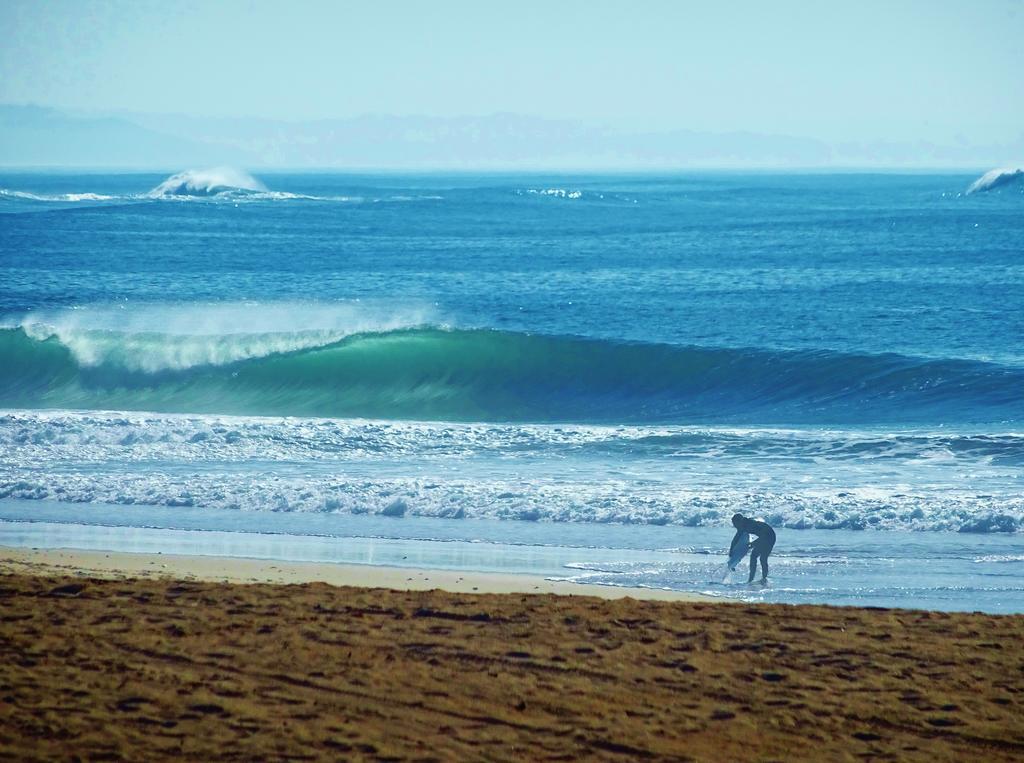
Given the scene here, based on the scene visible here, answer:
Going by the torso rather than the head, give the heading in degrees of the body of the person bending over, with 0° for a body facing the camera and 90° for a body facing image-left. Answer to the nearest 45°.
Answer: approximately 90°
